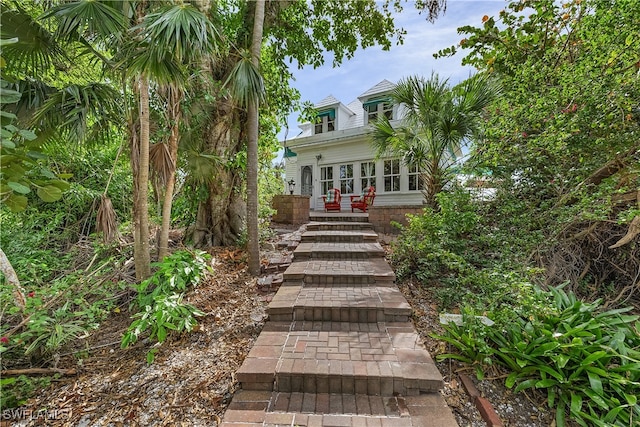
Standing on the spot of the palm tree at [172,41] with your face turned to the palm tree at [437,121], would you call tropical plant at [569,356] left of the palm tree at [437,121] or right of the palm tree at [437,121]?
right

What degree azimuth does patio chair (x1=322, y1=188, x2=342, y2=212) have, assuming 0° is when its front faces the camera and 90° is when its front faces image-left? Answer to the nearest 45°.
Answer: approximately 0°

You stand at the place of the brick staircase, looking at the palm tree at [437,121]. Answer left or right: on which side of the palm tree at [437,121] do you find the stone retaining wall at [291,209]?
left

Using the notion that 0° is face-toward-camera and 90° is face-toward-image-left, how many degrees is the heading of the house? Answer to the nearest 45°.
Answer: approximately 45°
